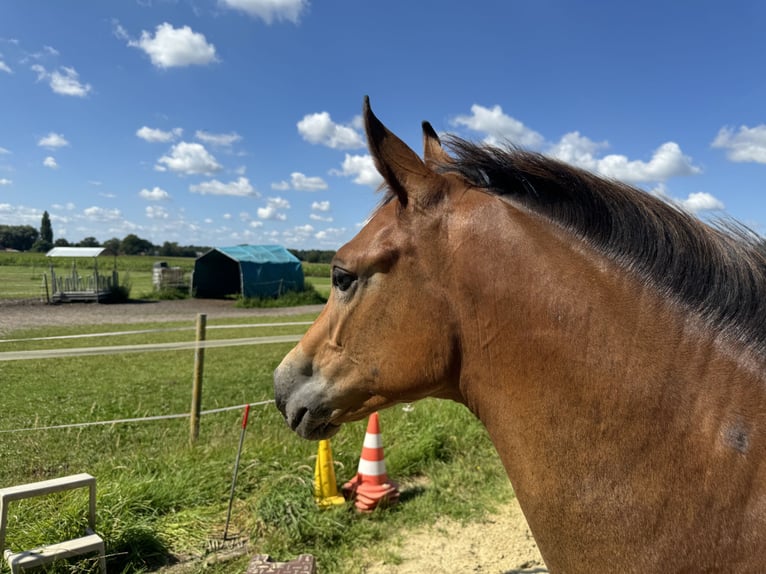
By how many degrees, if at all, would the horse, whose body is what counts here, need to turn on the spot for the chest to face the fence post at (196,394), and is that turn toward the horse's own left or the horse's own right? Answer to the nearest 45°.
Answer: approximately 45° to the horse's own right

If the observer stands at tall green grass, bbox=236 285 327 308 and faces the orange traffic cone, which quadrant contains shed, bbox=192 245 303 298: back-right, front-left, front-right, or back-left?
back-right

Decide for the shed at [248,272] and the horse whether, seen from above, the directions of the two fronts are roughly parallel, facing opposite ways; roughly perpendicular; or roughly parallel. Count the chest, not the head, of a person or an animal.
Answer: roughly perpendicular

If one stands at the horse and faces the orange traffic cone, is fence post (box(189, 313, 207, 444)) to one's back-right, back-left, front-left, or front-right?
front-left

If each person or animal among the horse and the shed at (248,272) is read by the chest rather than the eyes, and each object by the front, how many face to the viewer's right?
0

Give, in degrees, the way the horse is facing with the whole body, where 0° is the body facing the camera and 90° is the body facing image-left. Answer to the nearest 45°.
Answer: approximately 90°

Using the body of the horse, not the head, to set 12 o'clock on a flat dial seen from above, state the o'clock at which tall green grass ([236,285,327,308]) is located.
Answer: The tall green grass is roughly at 2 o'clock from the horse.

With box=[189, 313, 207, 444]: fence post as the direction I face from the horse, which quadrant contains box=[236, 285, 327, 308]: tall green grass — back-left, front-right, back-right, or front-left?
front-right

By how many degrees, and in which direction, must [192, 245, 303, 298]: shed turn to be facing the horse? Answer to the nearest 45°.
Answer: approximately 45° to its left

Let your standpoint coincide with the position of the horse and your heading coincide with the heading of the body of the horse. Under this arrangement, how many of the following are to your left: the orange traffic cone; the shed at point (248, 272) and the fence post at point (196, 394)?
0

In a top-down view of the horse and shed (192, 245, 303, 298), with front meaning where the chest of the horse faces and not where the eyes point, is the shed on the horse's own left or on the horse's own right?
on the horse's own right

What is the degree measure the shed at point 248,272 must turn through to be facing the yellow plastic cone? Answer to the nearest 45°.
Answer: approximately 45° to its left

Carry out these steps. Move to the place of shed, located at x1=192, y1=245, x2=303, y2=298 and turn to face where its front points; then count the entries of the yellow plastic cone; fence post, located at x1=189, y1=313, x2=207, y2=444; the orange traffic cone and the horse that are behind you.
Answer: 0

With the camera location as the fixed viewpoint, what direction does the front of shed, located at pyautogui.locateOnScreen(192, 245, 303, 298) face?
facing the viewer and to the left of the viewer

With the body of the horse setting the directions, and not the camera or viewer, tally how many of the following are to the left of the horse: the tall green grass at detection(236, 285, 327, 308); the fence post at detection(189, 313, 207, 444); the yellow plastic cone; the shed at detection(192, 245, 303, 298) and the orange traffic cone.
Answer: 0
